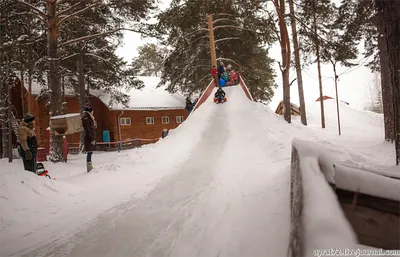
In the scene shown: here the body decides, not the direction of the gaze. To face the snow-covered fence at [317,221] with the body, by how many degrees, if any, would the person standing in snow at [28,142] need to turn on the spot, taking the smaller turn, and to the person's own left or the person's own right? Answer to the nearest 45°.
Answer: approximately 90° to the person's own right

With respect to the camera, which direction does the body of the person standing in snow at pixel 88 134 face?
to the viewer's right

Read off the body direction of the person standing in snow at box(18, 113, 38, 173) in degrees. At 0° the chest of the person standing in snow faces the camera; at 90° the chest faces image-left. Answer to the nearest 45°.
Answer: approximately 270°

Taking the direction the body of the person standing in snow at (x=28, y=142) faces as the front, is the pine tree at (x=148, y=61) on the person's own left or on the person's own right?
on the person's own left

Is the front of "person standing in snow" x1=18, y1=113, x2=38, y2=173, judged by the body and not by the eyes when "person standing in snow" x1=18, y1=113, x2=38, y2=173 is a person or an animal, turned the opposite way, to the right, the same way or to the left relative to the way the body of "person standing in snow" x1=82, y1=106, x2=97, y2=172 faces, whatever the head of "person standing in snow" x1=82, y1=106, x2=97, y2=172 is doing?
the same way

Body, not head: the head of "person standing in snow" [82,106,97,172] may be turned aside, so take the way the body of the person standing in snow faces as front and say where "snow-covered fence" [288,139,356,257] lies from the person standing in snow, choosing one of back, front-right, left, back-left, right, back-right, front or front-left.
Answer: right
